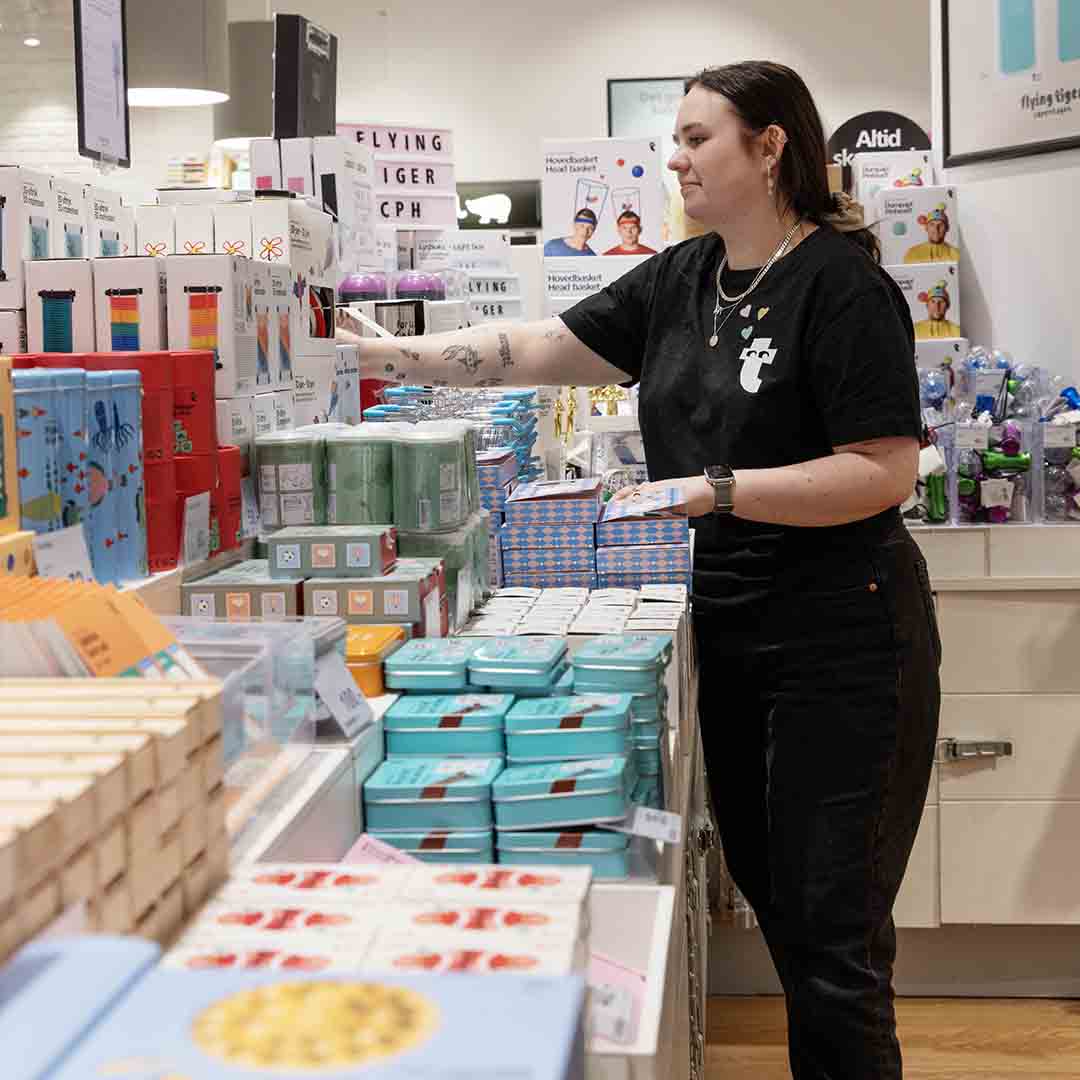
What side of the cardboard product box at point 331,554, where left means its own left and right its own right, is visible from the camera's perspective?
front

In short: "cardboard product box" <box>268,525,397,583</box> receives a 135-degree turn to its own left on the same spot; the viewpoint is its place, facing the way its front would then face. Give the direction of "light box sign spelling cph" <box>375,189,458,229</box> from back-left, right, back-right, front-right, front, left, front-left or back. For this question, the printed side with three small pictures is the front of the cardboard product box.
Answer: front-left

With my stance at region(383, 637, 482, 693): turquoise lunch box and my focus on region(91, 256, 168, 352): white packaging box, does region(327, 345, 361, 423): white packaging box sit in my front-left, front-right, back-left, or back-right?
front-right

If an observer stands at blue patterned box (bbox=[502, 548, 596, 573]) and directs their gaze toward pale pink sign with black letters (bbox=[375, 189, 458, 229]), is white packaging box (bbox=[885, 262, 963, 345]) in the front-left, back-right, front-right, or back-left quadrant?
front-right

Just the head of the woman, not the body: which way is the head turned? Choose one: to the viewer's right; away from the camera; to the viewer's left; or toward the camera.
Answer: to the viewer's left

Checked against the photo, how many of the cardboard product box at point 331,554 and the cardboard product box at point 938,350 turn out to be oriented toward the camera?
2

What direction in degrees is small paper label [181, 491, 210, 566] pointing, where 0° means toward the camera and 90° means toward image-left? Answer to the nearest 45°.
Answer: approximately 315°

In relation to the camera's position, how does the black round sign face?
facing the viewer

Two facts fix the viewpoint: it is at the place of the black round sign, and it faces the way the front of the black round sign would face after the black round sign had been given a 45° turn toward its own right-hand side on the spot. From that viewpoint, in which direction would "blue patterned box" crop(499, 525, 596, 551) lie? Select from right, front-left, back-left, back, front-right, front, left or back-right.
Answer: front-left

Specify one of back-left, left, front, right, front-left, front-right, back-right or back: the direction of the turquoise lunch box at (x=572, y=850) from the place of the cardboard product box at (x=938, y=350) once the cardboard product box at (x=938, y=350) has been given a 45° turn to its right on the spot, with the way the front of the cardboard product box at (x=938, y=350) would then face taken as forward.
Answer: front-left

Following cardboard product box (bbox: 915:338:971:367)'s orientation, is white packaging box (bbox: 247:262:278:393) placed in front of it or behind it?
in front

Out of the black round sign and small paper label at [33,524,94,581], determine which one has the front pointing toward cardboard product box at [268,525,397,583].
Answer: the black round sign

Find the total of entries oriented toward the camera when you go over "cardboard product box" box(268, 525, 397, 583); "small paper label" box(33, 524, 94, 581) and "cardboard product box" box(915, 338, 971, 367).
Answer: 3
